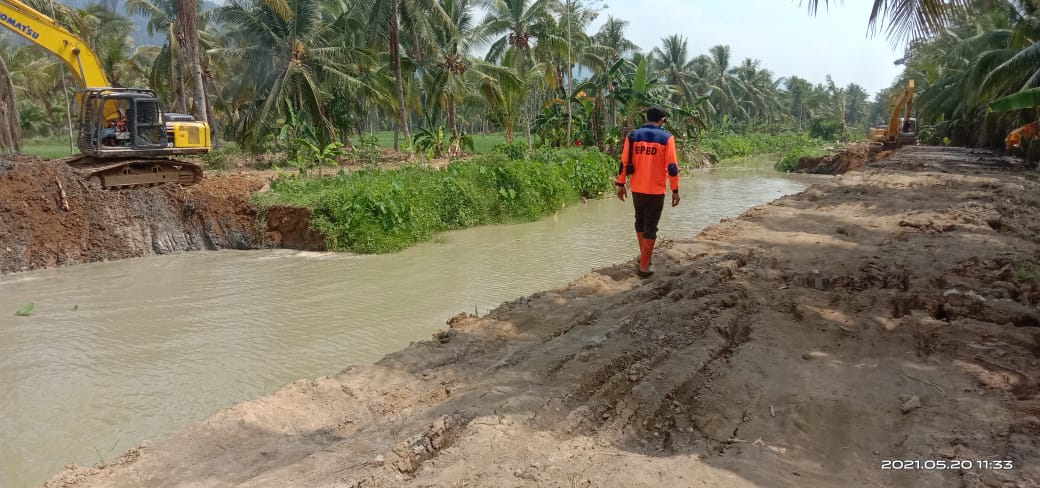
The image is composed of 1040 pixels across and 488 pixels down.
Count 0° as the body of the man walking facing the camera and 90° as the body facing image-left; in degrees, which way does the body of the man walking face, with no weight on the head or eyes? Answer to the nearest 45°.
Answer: approximately 180°

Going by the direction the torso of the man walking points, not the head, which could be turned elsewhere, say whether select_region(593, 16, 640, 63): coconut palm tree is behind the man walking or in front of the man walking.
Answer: in front

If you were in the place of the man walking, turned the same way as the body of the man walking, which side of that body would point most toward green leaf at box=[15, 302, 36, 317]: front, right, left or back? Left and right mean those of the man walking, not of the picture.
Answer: left

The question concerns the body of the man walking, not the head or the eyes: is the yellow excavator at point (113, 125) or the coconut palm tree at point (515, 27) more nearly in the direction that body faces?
the coconut palm tree

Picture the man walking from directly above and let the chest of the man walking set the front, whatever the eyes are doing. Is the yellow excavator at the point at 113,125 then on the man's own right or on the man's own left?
on the man's own left

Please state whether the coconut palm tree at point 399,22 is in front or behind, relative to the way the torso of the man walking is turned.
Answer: in front
